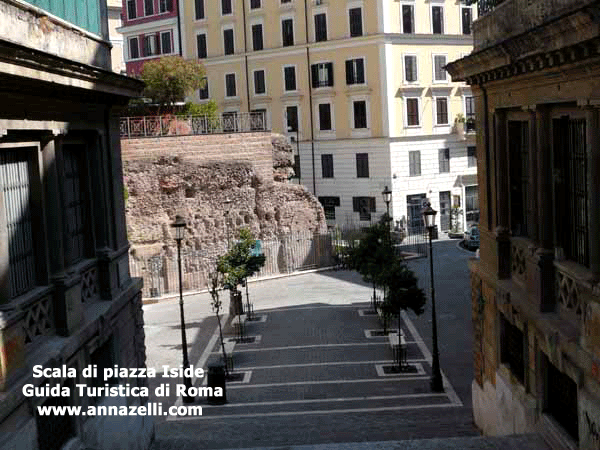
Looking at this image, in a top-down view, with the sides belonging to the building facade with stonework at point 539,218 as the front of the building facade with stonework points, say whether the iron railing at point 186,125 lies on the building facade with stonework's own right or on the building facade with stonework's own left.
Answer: on the building facade with stonework's own right

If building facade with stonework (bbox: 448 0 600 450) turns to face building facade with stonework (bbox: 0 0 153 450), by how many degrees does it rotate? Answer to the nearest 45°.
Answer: approximately 45° to its right

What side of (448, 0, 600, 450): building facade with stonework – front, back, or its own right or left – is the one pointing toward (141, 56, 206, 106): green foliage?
right

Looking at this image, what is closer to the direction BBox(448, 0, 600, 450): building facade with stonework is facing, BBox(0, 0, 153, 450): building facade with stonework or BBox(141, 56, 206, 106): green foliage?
the building facade with stonework

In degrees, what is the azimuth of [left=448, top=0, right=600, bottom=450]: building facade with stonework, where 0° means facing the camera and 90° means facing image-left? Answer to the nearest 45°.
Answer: approximately 45°

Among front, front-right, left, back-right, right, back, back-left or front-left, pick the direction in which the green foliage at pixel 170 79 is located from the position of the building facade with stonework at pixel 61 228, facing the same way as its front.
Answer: back-left

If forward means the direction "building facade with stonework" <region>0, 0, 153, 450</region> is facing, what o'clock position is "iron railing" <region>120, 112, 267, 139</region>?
The iron railing is roughly at 8 o'clock from the building facade with stonework.

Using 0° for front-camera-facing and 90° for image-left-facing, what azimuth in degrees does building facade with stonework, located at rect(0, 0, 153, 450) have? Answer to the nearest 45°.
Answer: approximately 315°
